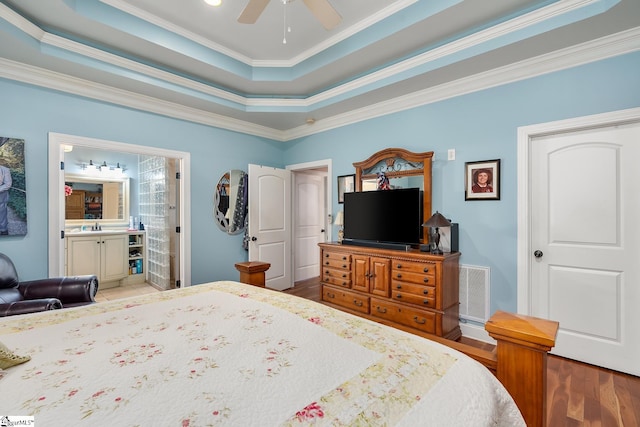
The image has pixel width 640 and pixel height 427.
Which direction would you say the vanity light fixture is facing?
toward the camera

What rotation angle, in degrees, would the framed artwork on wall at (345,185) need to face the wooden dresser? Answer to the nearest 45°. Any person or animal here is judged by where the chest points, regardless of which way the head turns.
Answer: approximately 90° to its left

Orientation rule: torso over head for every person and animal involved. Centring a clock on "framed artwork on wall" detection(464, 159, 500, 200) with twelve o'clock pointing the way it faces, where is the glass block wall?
The glass block wall is roughly at 3 o'clock from the framed artwork on wall.

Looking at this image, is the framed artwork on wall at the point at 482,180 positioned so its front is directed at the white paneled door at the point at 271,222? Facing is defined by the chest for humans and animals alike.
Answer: no

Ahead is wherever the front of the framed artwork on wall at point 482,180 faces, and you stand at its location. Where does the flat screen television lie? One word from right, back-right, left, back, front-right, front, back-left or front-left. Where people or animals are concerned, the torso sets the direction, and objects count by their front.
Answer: right

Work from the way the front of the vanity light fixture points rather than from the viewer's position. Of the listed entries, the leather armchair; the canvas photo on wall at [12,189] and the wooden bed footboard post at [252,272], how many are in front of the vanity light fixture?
3

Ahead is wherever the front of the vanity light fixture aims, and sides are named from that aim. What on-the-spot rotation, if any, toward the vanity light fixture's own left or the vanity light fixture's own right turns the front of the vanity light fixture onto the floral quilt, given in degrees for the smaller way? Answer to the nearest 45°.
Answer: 0° — it already faces it

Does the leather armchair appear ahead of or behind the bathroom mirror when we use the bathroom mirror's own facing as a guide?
ahead

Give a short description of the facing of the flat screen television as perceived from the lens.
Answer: facing the viewer and to the left of the viewer

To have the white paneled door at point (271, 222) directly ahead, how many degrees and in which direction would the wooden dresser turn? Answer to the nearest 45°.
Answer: approximately 90° to its right

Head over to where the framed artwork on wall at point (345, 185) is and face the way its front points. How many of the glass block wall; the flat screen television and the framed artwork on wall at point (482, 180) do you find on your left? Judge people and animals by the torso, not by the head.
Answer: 2

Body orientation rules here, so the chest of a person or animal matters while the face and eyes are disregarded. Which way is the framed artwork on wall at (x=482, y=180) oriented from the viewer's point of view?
toward the camera

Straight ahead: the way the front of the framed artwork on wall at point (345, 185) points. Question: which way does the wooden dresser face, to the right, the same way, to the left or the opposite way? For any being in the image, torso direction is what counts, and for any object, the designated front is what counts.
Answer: the same way

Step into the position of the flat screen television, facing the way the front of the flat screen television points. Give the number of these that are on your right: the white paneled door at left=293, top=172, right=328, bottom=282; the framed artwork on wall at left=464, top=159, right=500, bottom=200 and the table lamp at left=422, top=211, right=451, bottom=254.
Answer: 1

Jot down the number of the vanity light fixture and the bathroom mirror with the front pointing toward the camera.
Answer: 2

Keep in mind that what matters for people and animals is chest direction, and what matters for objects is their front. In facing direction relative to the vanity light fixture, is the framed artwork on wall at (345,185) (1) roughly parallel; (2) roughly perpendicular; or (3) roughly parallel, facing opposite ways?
roughly perpendicular
